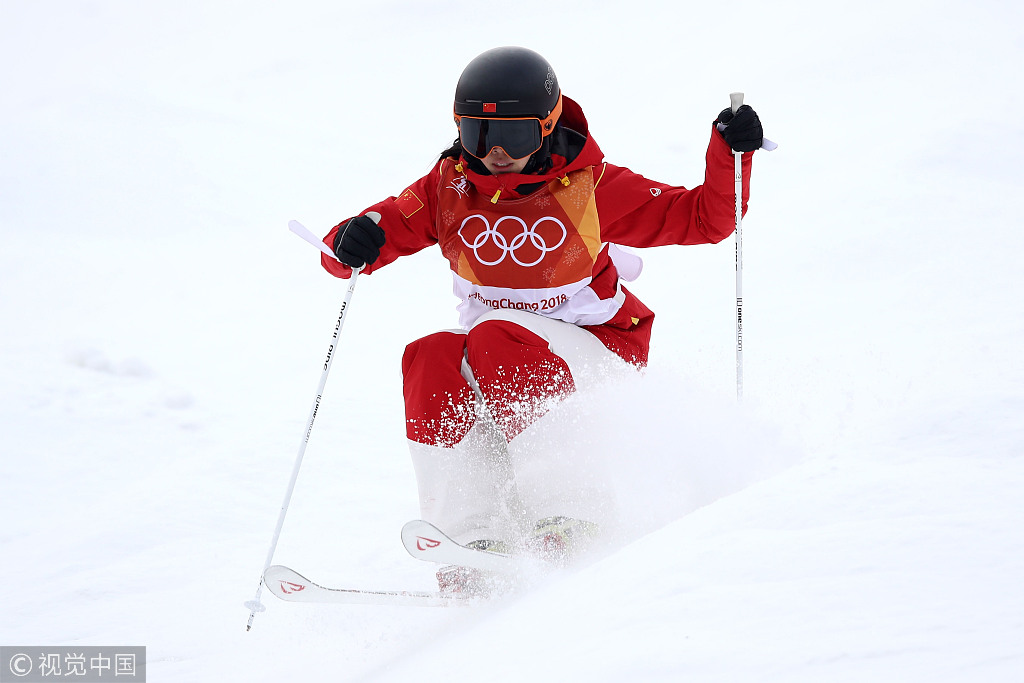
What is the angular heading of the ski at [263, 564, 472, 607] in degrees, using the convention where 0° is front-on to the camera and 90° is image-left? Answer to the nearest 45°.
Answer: approximately 45°
